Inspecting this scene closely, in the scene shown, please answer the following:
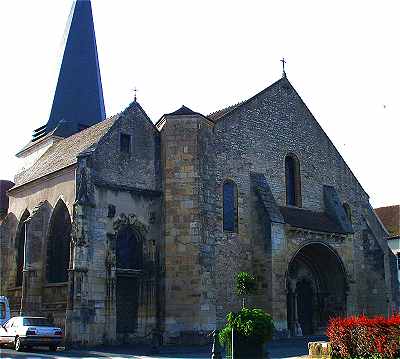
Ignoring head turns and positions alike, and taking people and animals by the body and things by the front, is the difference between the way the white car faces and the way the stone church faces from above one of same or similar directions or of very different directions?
very different directions

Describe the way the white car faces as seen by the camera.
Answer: facing away from the viewer and to the left of the viewer

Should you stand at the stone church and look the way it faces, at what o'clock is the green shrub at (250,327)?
The green shrub is roughly at 1 o'clock from the stone church.

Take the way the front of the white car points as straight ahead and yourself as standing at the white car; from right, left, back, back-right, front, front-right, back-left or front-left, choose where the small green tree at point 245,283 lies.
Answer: back-right

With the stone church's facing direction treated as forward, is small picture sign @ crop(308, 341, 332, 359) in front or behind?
in front

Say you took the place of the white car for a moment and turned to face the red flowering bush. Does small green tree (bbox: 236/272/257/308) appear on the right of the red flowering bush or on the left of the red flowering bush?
left

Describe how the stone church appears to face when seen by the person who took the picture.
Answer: facing the viewer and to the right of the viewer

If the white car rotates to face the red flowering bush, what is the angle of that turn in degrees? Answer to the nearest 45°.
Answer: approximately 180°

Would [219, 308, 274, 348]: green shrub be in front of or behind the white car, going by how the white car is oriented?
behind

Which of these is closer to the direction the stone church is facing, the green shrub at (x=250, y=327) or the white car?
the green shrub

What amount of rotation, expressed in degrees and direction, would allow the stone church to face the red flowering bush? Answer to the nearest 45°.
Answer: approximately 45° to its right
